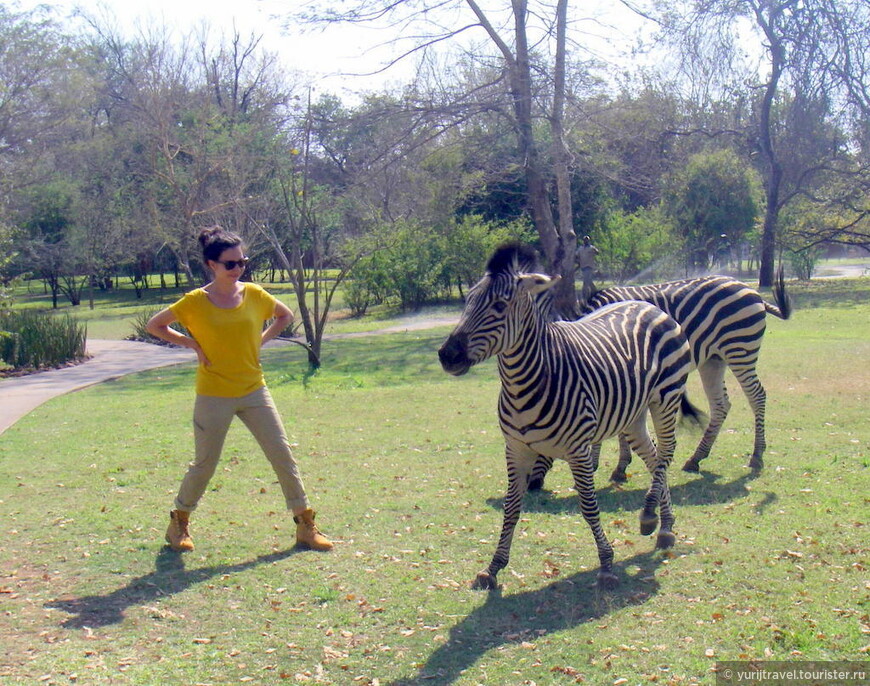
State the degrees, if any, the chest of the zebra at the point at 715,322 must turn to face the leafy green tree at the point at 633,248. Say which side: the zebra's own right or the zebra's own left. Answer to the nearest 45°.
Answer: approximately 90° to the zebra's own right

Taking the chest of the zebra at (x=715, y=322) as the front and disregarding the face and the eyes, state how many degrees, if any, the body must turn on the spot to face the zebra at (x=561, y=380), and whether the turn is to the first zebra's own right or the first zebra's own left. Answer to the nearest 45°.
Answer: approximately 90° to the first zebra's own left

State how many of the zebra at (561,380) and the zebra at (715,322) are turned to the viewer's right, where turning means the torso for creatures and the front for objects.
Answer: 0

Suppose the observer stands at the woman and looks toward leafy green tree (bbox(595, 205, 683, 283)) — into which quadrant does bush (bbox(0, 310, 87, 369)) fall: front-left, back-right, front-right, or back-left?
front-left

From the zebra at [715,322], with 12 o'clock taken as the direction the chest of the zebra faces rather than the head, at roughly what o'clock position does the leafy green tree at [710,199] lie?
The leafy green tree is roughly at 3 o'clock from the zebra.

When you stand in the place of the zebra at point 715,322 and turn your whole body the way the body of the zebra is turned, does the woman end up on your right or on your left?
on your left

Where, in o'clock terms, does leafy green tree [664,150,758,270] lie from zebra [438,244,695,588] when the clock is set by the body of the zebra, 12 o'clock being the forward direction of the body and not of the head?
The leafy green tree is roughly at 5 o'clock from the zebra.

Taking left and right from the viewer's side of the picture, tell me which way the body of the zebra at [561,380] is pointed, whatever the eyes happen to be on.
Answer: facing the viewer and to the left of the viewer

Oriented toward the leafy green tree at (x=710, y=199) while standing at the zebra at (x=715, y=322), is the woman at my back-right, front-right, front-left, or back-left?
back-left

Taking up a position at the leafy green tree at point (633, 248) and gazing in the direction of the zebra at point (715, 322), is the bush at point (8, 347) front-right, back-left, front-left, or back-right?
front-right

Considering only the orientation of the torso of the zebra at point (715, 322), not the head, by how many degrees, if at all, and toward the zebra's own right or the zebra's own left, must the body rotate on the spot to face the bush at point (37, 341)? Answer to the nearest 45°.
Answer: approximately 45° to the zebra's own right

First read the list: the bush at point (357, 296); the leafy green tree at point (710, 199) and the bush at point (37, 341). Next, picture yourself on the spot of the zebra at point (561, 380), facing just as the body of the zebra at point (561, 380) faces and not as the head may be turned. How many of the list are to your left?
0

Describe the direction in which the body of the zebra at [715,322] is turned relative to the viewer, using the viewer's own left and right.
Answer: facing to the left of the viewer

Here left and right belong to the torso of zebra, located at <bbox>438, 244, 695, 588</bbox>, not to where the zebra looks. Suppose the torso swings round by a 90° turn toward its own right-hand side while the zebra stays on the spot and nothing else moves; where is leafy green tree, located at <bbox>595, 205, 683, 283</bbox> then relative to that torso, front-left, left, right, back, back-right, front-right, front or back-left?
front-right
